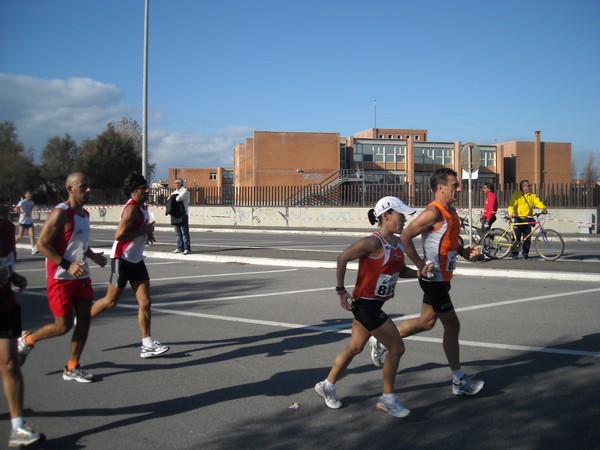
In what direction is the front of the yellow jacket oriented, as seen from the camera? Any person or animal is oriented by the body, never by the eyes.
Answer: facing the viewer

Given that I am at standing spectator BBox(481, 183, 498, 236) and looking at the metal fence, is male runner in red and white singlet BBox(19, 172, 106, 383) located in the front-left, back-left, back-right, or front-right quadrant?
back-left

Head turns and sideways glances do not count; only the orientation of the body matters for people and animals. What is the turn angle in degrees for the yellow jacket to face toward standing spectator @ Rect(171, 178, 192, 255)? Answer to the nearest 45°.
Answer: approximately 90° to its right

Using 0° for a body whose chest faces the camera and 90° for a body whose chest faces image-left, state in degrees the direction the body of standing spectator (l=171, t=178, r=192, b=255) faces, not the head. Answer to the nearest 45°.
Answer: approximately 45°

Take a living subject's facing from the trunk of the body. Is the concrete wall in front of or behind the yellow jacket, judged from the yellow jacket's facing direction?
behind
